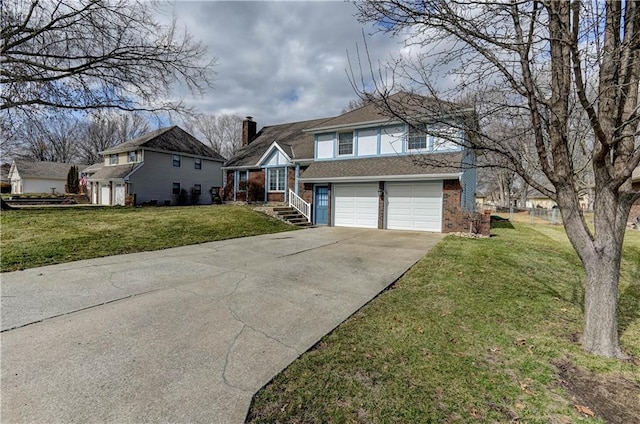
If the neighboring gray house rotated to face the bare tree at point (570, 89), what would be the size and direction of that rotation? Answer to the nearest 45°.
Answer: approximately 45° to its left

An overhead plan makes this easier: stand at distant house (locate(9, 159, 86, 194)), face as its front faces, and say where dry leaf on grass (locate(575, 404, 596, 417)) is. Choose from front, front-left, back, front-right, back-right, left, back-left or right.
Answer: front-left

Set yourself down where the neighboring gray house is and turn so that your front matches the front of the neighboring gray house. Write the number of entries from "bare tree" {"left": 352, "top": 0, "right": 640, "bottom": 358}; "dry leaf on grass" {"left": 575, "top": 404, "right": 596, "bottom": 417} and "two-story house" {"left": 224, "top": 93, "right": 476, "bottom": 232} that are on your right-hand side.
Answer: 0

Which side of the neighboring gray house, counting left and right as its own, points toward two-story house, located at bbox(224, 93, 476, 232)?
left

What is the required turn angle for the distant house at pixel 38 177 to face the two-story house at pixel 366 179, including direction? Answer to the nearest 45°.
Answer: approximately 45° to its left

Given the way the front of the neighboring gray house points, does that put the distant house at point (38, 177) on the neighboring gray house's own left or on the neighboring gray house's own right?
on the neighboring gray house's own right

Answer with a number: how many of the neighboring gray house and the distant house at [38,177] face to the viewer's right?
0

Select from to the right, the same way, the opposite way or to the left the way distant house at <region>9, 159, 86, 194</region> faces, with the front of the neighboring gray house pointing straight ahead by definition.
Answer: the same way

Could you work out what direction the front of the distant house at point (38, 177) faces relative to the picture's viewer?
facing the viewer and to the left of the viewer

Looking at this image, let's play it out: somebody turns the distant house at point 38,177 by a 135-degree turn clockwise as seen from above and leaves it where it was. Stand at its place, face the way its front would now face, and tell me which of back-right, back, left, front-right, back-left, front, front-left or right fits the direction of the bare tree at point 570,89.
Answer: back
